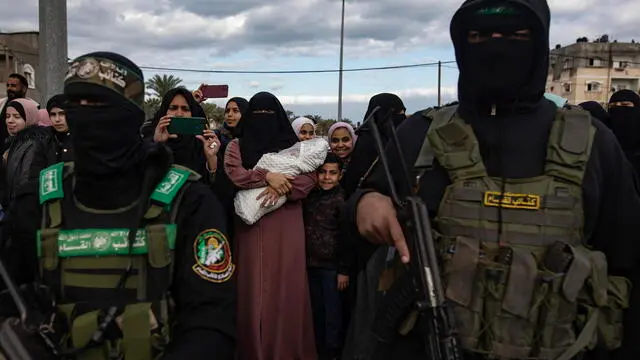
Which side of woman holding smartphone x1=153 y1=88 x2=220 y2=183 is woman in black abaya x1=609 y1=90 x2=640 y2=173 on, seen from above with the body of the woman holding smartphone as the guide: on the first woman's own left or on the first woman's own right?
on the first woman's own left

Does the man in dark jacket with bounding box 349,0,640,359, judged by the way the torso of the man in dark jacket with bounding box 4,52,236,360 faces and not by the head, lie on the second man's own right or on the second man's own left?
on the second man's own left

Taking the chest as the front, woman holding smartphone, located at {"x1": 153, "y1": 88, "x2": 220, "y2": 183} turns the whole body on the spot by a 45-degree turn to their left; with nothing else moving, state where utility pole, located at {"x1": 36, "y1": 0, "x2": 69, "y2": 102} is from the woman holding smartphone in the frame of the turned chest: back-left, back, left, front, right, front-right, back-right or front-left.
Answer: back

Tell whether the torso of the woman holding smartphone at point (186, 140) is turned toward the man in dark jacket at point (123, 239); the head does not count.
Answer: yes

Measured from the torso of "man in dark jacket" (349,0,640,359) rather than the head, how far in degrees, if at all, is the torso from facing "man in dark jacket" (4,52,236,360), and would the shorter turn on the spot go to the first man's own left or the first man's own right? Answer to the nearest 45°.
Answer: approximately 90° to the first man's own right

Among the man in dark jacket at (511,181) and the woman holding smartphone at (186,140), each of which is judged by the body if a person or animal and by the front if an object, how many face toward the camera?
2

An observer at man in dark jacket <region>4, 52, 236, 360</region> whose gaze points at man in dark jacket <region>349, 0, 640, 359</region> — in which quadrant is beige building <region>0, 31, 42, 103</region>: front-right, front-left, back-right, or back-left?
back-left

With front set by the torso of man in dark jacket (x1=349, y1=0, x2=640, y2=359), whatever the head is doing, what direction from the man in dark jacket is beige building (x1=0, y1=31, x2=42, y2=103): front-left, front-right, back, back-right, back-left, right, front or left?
back-right

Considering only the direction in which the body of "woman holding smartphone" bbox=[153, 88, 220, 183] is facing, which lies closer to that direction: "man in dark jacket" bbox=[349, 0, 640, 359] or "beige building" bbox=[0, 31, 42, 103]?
the man in dark jacket

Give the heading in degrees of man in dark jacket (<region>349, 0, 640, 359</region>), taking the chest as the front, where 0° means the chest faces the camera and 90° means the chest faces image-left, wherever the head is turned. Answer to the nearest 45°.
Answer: approximately 0°

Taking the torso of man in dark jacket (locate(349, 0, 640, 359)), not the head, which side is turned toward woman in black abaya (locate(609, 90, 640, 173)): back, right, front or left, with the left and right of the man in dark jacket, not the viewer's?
back

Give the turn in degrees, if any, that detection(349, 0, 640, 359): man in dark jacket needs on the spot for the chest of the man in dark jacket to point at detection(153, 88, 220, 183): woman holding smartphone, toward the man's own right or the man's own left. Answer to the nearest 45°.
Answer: approximately 135° to the man's own right

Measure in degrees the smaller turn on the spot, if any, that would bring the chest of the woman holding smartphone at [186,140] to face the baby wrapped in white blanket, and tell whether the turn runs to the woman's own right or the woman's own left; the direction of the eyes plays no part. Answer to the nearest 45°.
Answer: approximately 45° to the woman's own left
